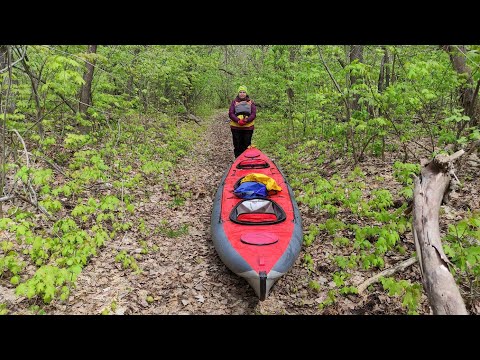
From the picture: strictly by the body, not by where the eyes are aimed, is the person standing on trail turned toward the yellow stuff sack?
yes

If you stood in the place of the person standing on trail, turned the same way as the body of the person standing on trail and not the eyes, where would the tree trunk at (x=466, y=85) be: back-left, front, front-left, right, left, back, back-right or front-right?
front-left

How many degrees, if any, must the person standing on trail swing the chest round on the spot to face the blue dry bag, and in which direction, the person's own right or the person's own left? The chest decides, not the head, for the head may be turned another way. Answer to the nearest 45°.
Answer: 0° — they already face it

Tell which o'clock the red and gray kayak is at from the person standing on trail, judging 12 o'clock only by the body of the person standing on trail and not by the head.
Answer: The red and gray kayak is roughly at 12 o'clock from the person standing on trail.

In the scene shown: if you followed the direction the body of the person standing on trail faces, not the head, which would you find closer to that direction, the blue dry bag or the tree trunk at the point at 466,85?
the blue dry bag

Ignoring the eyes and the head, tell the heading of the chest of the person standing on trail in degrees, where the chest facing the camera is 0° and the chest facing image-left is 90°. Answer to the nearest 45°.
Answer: approximately 0°
